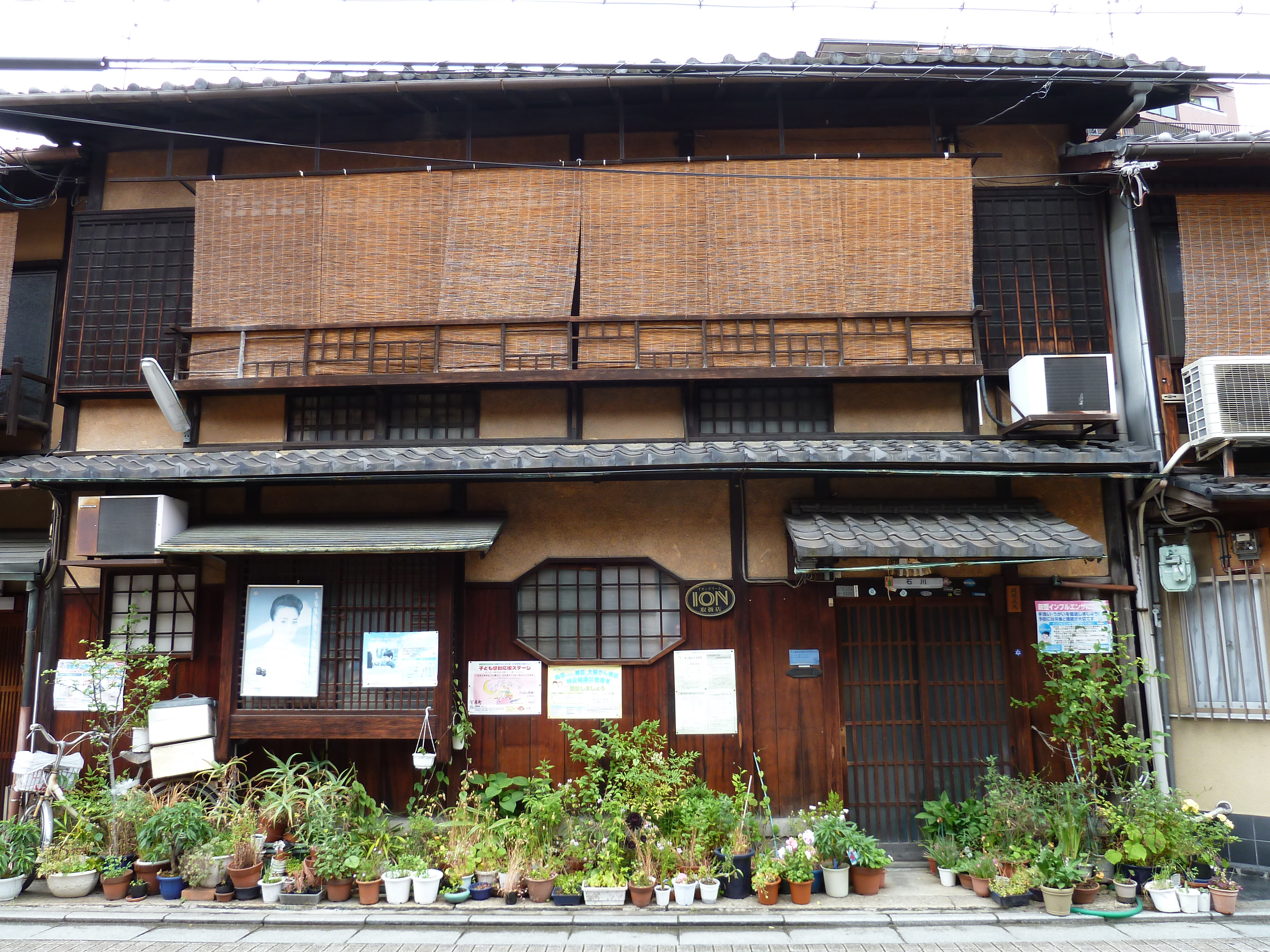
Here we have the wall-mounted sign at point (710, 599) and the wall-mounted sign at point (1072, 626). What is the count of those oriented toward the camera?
2

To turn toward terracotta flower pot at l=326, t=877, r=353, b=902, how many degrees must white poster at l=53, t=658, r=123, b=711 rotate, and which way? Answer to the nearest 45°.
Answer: approximately 45° to its left

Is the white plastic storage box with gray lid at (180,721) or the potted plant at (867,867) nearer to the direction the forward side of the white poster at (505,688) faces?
the potted plant

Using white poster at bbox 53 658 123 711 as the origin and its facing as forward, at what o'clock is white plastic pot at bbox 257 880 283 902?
The white plastic pot is roughly at 11 o'clock from the white poster.

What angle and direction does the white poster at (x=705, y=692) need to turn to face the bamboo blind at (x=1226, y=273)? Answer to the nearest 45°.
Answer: approximately 90° to its left
